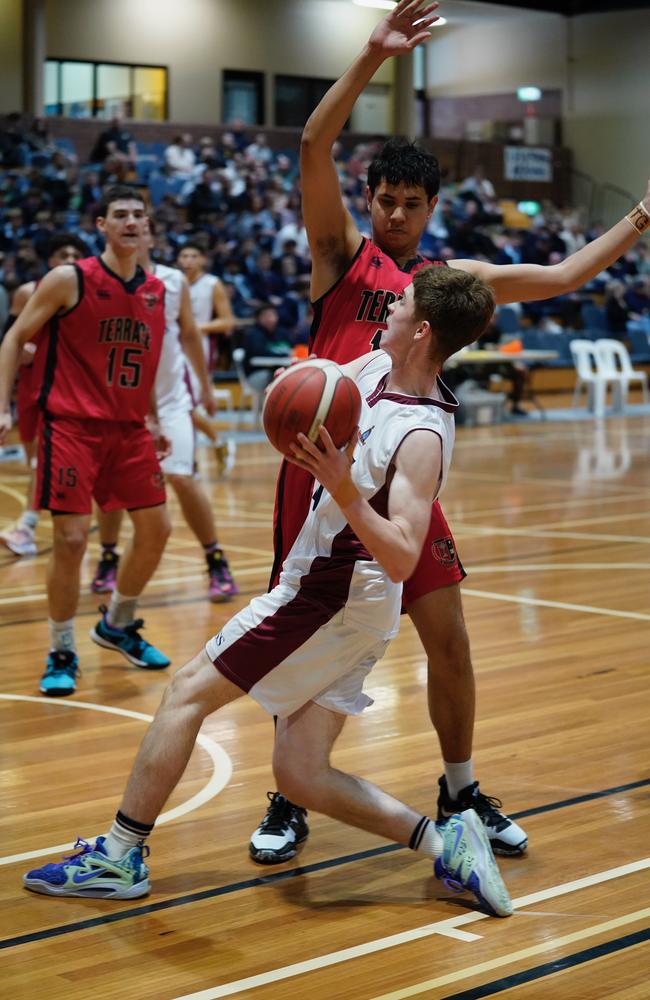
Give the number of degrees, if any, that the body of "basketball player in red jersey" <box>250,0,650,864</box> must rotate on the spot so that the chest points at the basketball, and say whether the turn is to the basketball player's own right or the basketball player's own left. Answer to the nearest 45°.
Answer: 0° — they already face it

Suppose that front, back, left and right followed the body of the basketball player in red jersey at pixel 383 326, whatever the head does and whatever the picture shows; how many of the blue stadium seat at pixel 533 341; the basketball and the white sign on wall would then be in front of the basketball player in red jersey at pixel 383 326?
1

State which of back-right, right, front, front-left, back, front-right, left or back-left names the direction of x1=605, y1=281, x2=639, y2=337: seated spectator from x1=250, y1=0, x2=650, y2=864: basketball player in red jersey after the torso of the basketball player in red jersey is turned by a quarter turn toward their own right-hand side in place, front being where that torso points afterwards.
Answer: right

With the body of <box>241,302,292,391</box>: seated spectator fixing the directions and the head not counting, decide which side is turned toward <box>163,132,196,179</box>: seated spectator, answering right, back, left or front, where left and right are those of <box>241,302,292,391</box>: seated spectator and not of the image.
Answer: back

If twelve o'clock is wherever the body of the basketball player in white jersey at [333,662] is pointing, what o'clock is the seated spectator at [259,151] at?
The seated spectator is roughly at 3 o'clock from the basketball player in white jersey.

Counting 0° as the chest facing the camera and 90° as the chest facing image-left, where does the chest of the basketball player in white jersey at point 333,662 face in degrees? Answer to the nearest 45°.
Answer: approximately 90°
